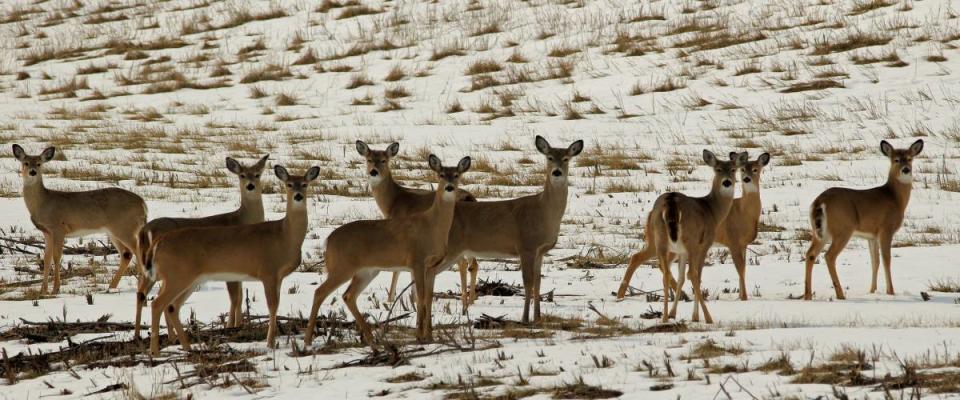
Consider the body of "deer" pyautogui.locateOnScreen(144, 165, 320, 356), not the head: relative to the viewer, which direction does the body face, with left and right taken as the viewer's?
facing to the right of the viewer

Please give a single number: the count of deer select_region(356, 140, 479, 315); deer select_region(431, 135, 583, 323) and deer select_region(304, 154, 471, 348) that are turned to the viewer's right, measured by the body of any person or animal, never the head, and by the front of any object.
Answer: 2

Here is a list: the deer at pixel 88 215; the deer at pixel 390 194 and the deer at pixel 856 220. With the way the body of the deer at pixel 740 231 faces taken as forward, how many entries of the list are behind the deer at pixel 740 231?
2

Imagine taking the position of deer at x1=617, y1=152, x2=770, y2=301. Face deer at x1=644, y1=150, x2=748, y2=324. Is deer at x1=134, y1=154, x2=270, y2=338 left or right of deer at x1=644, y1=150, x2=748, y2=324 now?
right

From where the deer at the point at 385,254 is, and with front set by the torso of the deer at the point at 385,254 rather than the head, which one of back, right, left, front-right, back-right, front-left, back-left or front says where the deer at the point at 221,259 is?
back

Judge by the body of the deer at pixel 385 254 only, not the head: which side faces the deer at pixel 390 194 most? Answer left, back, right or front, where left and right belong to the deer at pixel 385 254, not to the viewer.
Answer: left

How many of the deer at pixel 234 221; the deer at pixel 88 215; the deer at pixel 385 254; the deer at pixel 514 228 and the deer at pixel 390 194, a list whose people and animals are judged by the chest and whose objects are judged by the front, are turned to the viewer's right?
3

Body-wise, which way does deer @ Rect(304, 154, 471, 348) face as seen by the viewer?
to the viewer's right

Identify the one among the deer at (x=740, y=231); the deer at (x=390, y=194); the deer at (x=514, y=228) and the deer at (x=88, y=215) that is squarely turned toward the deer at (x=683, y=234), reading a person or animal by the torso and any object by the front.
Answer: the deer at (x=514, y=228)

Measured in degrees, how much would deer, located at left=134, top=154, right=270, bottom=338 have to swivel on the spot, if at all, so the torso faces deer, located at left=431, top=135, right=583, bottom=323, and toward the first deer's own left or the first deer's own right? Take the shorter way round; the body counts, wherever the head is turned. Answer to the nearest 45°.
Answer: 0° — it already faces it

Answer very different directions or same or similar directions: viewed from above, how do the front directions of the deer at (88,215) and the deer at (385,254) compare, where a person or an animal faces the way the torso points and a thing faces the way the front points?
very different directions

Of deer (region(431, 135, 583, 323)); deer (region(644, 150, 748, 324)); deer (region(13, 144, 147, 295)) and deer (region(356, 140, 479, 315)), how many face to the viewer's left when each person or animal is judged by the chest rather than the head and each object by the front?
2

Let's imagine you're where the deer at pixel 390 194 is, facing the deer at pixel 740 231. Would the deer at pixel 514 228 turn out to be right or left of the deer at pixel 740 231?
right

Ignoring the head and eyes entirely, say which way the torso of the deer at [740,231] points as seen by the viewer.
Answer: to the viewer's right

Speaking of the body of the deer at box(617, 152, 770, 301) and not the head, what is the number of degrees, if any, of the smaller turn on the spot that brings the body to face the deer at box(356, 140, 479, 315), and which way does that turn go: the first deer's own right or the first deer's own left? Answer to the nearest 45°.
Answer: approximately 180°

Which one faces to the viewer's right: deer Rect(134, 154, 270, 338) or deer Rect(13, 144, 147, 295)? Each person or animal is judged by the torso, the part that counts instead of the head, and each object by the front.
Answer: deer Rect(134, 154, 270, 338)

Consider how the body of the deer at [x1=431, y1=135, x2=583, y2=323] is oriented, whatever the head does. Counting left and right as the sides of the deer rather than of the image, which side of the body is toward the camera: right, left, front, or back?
right
